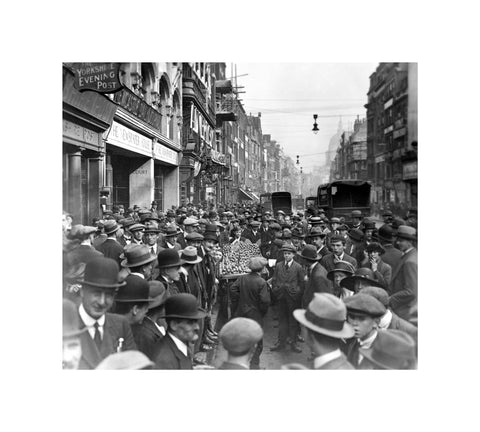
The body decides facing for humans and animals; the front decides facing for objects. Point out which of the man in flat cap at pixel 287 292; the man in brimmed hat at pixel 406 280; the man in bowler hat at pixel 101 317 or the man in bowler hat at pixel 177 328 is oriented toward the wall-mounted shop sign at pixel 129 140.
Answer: the man in brimmed hat at pixel 406 280

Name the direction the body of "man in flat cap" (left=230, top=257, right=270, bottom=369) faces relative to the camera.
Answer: away from the camera
